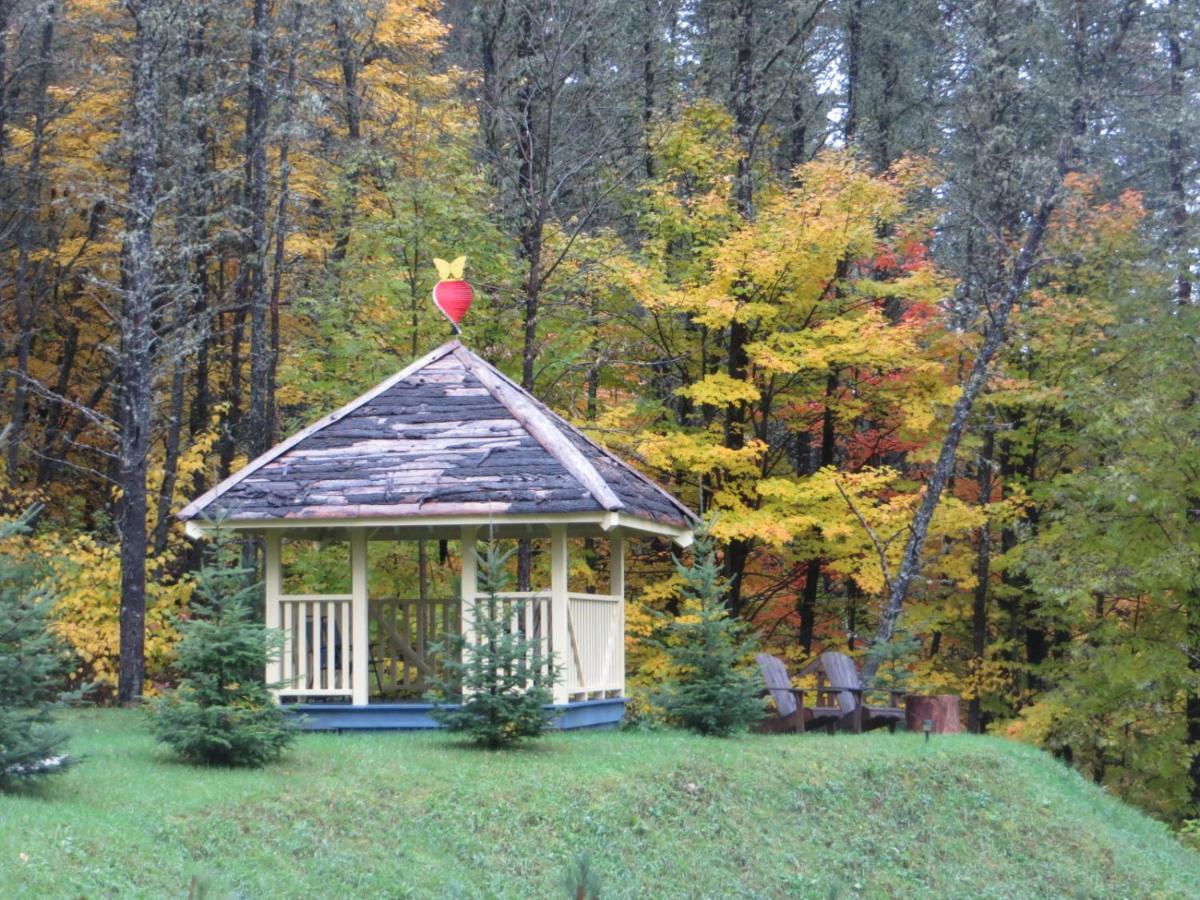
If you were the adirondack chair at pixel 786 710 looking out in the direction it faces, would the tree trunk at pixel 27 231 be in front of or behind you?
behind

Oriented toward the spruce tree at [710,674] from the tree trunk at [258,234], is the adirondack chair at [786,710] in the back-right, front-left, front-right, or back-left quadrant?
front-left

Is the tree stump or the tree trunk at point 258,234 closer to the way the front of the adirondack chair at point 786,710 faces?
the tree stump

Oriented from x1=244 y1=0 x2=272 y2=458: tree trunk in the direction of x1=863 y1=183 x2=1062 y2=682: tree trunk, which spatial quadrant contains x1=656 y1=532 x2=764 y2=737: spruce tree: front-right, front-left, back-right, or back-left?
front-right
